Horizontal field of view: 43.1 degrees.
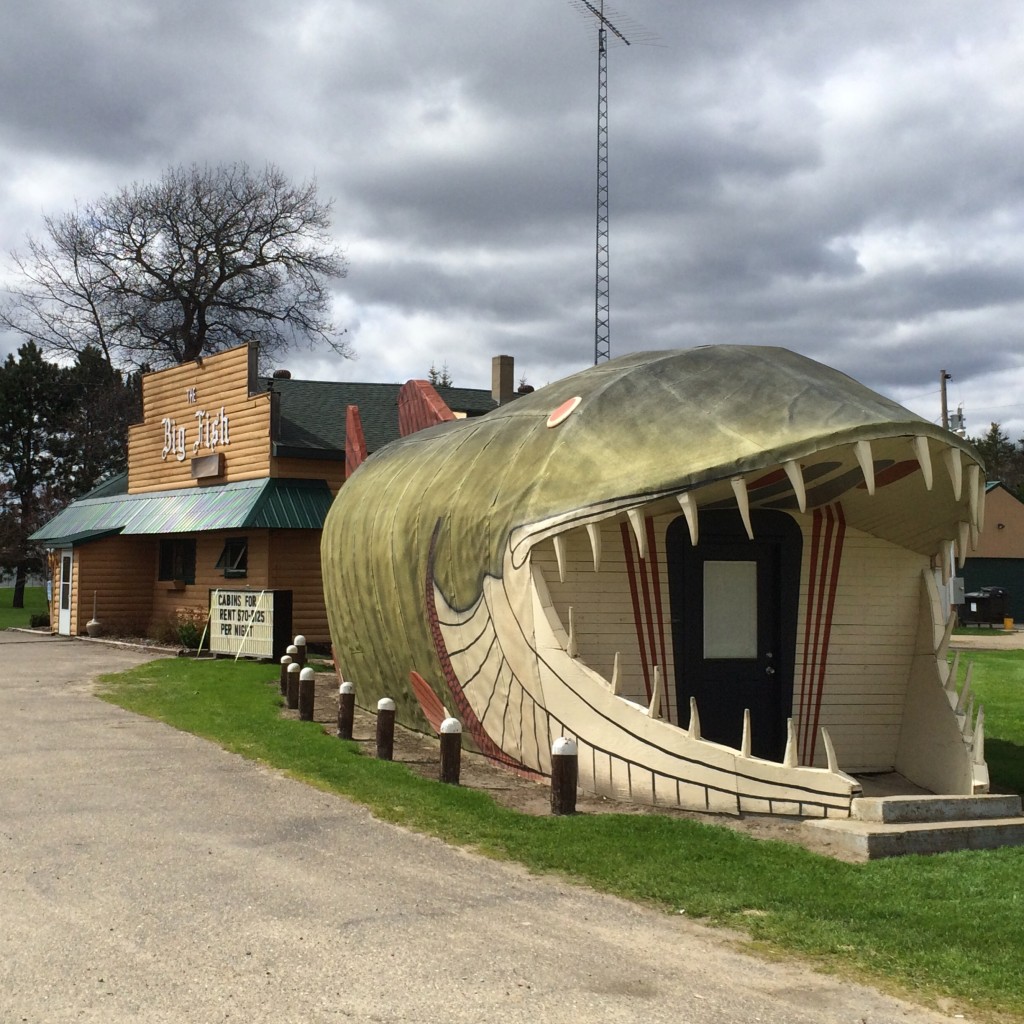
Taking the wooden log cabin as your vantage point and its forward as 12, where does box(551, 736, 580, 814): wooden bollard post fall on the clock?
The wooden bollard post is roughly at 10 o'clock from the wooden log cabin.

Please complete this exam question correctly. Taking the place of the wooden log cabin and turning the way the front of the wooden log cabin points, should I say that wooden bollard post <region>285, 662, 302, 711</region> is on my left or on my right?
on my left

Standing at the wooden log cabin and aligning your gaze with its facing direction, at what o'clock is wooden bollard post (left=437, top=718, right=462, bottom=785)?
The wooden bollard post is roughly at 10 o'clock from the wooden log cabin.

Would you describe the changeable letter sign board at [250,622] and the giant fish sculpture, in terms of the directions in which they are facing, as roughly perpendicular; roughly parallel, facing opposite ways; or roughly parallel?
roughly perpendicular

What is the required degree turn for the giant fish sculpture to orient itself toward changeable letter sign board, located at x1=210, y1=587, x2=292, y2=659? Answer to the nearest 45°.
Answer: approximately 180°

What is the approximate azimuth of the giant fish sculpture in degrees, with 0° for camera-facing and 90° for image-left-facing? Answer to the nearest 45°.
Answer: approximately 315°

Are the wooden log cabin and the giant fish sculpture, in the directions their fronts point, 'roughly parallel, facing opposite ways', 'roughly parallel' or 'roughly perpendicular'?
roughly perpendicular

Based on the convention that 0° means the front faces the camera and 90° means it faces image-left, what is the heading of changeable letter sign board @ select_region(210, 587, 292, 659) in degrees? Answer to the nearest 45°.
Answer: approximately 45°
